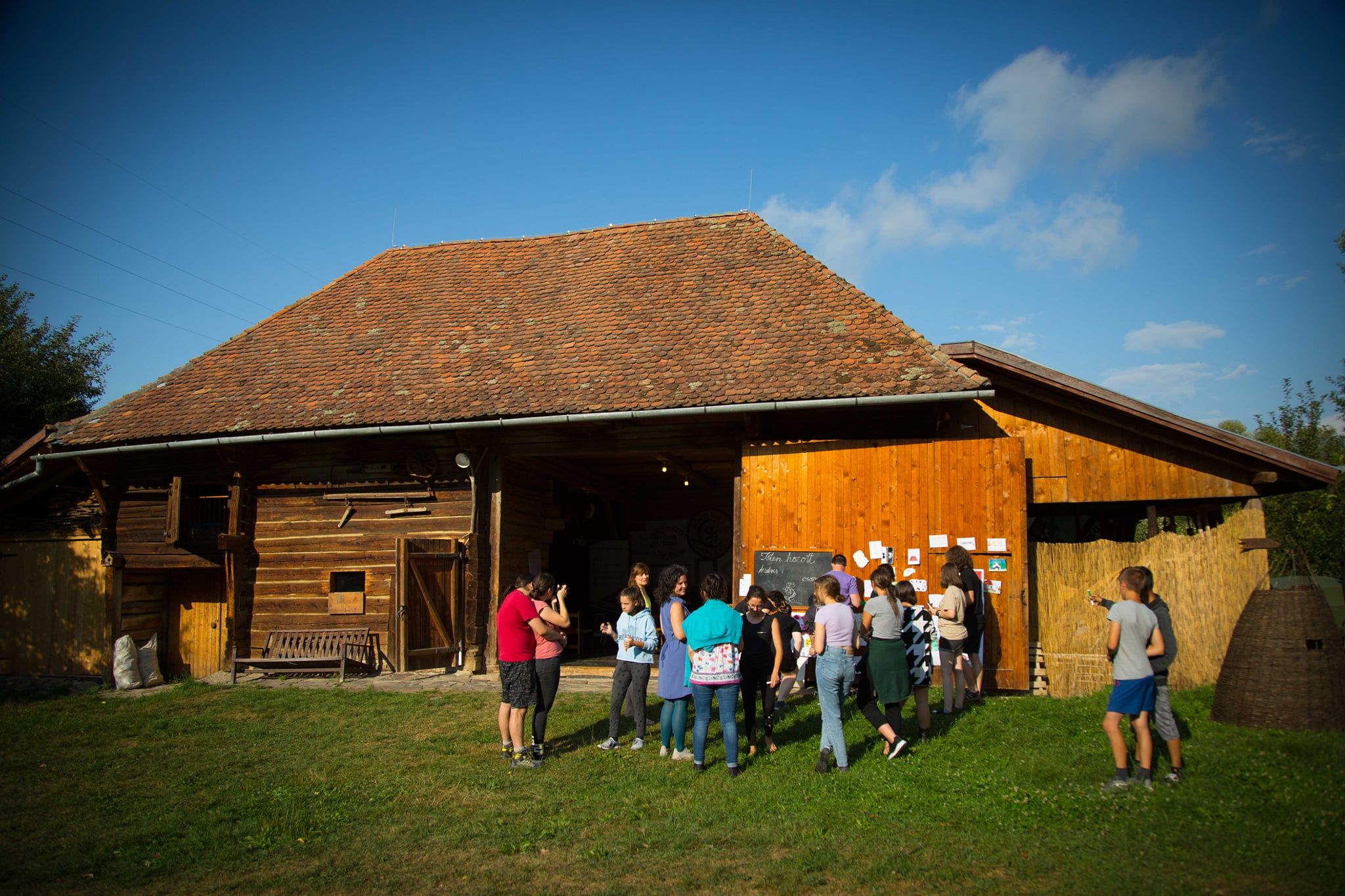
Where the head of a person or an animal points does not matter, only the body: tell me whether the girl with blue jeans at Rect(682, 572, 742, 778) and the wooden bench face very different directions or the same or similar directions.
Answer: very different directions

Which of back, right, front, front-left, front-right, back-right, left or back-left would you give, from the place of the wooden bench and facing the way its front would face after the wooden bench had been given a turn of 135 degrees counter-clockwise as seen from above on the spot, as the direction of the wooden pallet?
right

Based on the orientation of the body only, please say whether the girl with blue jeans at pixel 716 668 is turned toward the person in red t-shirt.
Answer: no

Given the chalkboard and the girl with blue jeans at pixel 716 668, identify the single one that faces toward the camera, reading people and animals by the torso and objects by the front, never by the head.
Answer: the chalkboard

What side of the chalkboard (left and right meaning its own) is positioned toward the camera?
front

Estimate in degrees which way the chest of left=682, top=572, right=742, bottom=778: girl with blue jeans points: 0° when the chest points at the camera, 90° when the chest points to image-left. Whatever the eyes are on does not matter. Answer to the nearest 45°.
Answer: approximately 180°

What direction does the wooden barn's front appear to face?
toward the camera

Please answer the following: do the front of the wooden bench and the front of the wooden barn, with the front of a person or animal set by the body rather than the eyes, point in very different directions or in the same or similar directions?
same or similar directions

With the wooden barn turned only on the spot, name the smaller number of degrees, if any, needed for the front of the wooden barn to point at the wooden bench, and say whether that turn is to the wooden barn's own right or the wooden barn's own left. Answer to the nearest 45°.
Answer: approximately 90° to the wooden barn's own right

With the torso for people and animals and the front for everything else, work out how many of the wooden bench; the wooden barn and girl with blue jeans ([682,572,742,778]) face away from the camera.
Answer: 1

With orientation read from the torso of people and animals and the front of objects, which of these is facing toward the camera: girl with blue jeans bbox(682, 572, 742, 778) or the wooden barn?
the wooden barn

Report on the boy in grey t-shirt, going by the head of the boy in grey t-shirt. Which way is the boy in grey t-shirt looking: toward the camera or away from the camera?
away from the camera

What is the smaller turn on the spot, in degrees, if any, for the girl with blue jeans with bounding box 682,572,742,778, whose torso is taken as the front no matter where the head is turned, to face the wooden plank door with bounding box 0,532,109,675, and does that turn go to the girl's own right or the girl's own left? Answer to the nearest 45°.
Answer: approximately 45° to the girl's own left

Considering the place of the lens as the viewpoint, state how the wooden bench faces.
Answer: facing the viewer

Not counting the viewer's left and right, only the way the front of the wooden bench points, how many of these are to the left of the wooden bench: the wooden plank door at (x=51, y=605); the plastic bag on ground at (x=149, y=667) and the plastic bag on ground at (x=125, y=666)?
0

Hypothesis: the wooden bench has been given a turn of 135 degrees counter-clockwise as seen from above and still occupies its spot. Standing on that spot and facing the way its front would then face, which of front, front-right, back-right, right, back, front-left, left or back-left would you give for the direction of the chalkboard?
right

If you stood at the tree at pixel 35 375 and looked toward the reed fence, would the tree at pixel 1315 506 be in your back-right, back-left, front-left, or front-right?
front-left
